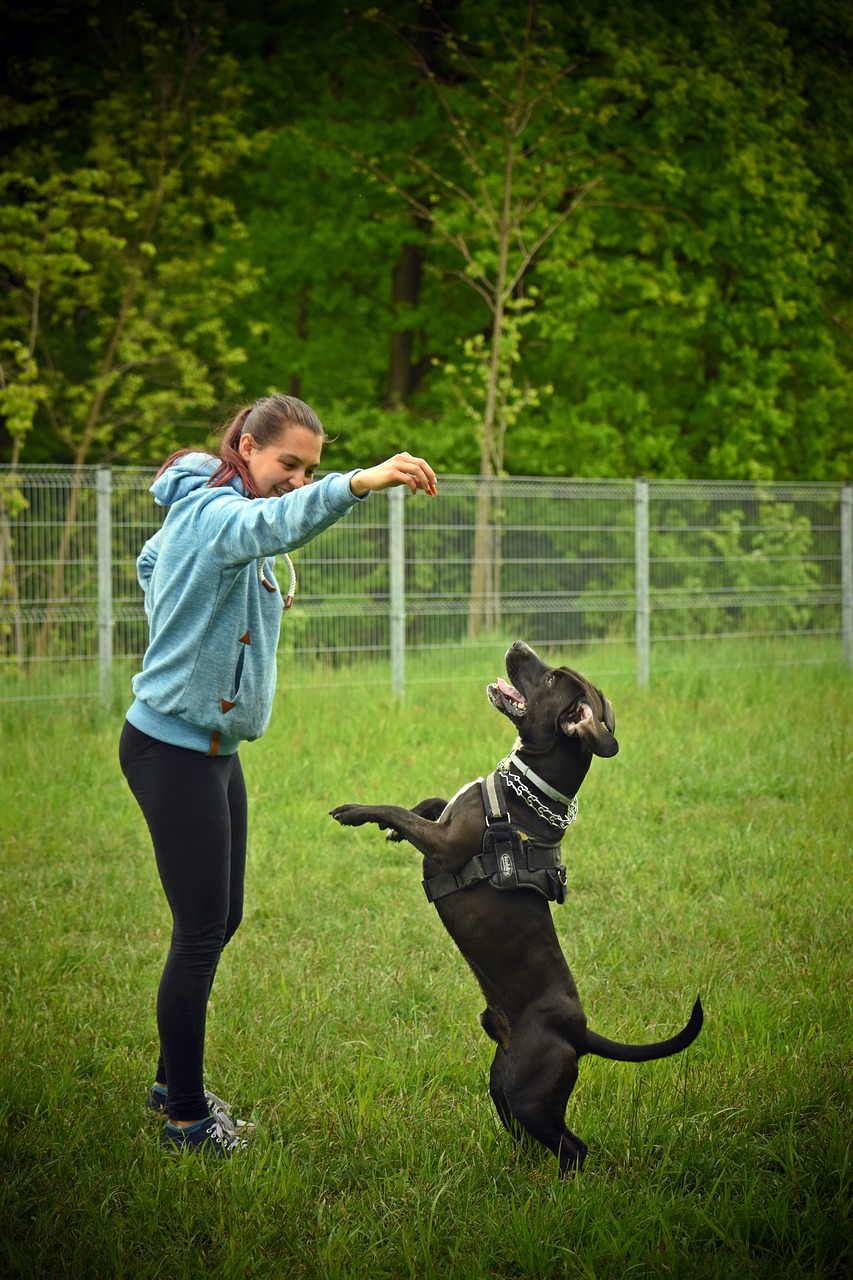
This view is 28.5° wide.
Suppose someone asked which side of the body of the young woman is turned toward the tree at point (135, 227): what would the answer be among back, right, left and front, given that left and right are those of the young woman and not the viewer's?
left

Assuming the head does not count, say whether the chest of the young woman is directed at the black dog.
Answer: yes

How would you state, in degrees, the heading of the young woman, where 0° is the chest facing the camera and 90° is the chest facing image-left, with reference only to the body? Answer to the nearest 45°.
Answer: approximately 270°
